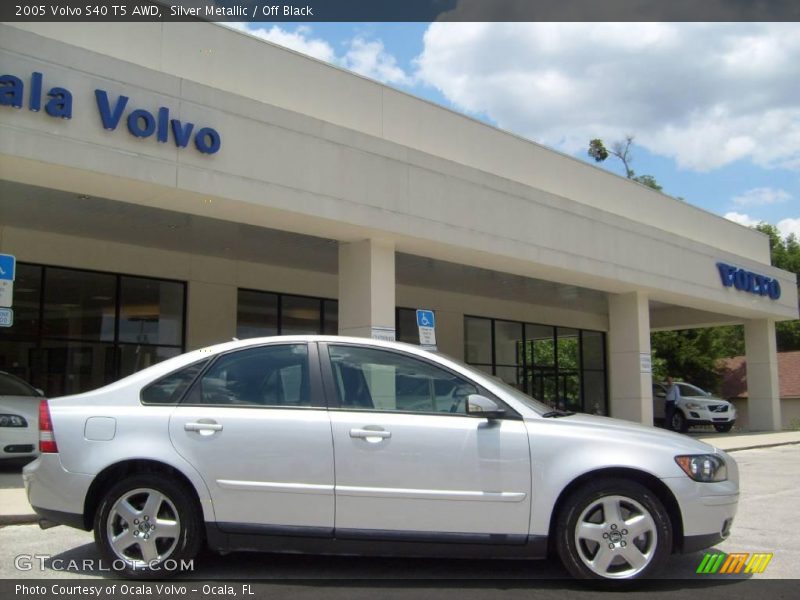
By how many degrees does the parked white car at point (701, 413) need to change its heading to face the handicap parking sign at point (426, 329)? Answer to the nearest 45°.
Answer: approximately 45° to its right

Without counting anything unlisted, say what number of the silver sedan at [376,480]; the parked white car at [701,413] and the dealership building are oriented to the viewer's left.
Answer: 0

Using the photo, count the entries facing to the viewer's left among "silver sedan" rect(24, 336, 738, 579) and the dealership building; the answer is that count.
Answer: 0

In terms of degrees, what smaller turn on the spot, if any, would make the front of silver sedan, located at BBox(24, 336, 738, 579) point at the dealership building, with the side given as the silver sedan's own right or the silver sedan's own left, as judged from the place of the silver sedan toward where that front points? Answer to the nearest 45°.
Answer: approximately 90° to the silver sedan's own left

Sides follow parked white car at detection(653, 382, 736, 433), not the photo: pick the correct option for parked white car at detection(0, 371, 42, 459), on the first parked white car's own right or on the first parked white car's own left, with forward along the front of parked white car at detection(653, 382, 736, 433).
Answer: on the first parked white car's own right

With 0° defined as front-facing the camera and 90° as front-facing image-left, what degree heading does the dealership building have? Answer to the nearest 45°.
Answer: approximately 315°

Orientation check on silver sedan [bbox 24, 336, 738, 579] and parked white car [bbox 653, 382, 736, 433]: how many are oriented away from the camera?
0

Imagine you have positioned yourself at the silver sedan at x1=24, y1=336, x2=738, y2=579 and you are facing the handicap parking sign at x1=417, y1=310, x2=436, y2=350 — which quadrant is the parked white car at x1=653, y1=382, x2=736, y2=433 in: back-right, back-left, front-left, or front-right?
front-right

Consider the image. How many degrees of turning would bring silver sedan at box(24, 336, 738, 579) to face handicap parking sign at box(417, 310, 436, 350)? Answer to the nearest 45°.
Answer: approximately 90° to its left

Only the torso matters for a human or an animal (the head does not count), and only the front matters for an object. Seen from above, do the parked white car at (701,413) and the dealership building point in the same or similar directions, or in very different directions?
same or similar directions

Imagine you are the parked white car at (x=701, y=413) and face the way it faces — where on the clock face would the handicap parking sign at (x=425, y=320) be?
The handicap parking sign is roughly at 2 o'clock from the parked white car.

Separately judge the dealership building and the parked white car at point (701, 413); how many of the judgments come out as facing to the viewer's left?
0

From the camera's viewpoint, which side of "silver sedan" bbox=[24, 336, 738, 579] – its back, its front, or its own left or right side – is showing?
right

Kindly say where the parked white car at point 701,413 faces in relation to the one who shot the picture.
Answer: facing the viewer and to the right of the viewer
